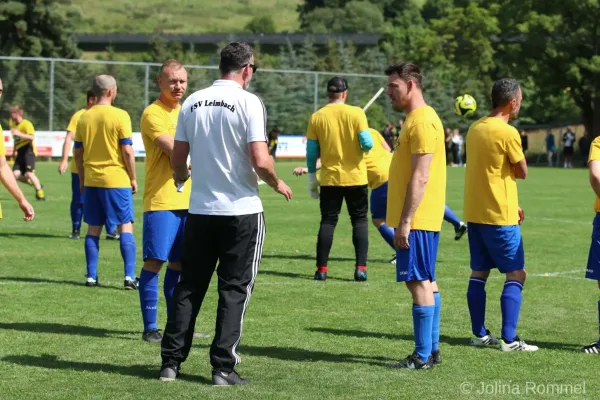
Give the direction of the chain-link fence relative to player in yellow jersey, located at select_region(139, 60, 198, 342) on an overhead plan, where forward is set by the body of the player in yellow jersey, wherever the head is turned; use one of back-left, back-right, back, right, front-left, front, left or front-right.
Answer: back-left

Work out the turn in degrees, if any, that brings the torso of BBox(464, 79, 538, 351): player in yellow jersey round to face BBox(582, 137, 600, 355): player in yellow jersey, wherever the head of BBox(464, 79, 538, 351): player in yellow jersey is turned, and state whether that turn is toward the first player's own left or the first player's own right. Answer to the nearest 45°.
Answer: approximately 45° to the first player's own right

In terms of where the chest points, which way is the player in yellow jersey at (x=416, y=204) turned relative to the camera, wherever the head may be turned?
to the viewer's left

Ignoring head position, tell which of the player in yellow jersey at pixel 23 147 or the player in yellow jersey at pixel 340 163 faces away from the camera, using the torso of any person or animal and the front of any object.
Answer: the player in yellow jersey at pixel 340 163

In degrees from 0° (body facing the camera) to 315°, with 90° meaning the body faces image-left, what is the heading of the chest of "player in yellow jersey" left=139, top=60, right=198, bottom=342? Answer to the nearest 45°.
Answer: approximately 315°

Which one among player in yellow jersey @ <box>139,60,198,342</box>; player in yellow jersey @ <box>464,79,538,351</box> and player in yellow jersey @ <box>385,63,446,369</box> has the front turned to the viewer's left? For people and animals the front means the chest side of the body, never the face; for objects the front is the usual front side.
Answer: player in yellow jersey @ <box>385,63,446,369</box>

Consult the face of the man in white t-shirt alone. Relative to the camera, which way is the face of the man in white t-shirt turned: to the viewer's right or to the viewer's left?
to the viewer's right

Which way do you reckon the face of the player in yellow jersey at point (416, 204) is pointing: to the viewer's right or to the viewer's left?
to the viewer's left

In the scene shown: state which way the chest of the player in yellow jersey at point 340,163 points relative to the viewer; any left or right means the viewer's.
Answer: facing away from the viewer

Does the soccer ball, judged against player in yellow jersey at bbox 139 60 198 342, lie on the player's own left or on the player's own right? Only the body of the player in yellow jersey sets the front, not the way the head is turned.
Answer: on the player's own left
